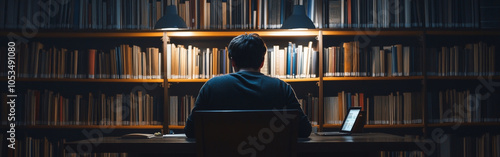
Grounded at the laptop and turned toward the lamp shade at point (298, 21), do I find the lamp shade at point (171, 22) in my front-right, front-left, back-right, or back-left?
front-left

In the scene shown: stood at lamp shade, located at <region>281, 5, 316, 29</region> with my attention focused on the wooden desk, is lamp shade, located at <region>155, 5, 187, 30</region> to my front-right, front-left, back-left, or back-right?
front-right

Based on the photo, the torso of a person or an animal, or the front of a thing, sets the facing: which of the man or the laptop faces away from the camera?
the man

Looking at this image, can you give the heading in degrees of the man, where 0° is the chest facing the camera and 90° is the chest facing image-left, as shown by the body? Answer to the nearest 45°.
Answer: approximately 180°

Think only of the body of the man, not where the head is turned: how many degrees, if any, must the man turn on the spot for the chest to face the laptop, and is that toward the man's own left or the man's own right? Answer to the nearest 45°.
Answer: approximately 45° to the man's own right

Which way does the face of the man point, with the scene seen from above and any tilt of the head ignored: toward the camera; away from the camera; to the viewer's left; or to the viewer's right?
away from the camera
